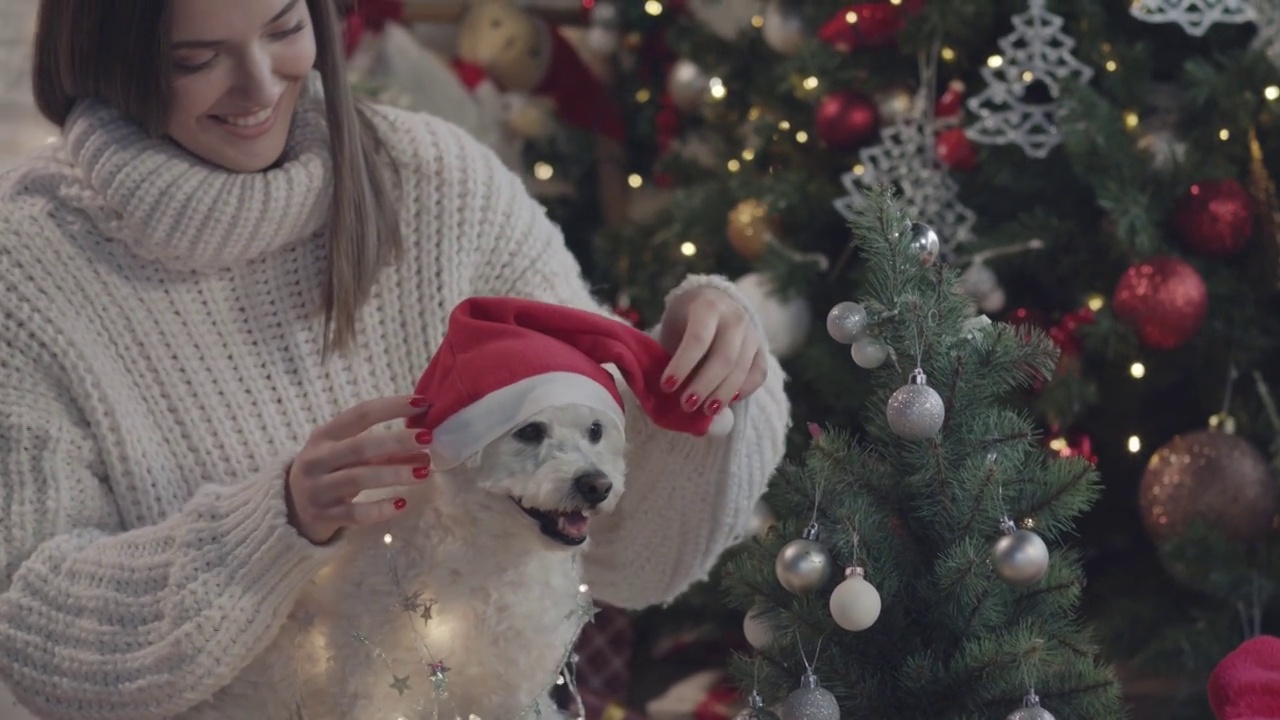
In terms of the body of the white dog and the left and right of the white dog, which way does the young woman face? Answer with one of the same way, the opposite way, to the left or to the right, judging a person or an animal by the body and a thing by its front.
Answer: the same way

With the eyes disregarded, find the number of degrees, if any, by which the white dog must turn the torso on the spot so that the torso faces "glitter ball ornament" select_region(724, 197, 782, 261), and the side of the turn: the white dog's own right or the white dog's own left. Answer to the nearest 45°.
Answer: approximately 90° to the white dog's own left

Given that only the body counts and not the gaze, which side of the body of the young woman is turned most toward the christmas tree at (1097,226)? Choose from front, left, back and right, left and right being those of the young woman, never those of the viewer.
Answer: left

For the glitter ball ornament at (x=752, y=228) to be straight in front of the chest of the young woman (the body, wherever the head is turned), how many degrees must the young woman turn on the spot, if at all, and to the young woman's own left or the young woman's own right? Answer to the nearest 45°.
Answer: approximately 90° to the young woman's own left

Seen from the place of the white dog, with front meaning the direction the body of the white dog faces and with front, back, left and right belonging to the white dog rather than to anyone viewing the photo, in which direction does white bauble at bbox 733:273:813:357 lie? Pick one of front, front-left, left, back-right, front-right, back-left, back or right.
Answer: left

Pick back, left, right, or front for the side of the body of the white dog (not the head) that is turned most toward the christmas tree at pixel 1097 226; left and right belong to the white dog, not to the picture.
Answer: left

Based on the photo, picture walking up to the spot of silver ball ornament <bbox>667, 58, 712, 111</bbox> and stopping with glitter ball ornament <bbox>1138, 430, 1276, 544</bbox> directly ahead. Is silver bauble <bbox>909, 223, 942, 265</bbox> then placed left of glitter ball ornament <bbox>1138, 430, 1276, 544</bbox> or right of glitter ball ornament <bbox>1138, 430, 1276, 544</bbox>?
right

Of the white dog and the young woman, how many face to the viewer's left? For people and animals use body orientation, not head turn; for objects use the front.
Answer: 0

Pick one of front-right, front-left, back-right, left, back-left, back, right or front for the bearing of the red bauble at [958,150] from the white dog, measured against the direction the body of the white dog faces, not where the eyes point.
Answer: left

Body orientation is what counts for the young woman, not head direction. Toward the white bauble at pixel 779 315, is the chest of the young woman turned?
no

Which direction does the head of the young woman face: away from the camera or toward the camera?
toward the camera

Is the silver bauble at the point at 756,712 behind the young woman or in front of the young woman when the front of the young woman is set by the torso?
in front

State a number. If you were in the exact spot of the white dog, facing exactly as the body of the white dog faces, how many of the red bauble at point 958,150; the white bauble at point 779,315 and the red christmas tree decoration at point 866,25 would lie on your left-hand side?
3

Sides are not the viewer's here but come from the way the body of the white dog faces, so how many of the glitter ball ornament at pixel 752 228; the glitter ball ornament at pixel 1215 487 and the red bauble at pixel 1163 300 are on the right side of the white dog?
0

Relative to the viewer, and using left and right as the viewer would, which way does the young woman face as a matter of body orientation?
facing the viewer and to the right of the viewer
